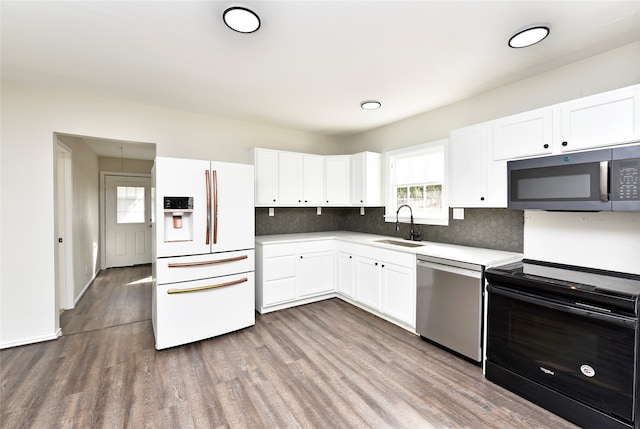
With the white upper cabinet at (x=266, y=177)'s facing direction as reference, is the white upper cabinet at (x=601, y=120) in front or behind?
in front

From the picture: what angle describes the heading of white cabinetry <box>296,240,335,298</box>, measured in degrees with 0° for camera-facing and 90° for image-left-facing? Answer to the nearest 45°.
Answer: approximately 315°

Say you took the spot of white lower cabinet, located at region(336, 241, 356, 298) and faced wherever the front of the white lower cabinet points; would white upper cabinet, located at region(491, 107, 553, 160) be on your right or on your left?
on your left

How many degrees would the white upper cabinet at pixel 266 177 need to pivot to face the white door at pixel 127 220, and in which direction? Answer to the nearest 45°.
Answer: approximately 180°

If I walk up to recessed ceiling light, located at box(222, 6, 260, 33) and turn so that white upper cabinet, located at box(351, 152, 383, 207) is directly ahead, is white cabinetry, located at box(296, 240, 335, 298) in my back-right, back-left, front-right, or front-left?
front-left

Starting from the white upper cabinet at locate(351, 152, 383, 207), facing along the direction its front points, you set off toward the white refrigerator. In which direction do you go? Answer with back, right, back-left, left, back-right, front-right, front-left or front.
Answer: front

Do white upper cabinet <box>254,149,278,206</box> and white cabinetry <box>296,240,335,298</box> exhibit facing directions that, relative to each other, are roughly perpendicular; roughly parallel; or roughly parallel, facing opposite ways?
roughly parallel

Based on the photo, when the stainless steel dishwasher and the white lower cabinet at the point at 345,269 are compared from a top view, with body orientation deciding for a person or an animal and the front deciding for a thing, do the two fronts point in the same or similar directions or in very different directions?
same or similar directions

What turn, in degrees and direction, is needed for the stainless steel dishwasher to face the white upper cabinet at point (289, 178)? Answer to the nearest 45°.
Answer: approximately 45° to its right

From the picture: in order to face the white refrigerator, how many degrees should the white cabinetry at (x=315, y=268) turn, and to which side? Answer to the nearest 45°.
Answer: approximately 90° to its right

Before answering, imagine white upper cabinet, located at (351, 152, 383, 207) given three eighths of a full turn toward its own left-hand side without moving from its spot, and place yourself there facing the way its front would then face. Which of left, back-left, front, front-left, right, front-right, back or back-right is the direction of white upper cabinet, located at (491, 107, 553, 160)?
front-right

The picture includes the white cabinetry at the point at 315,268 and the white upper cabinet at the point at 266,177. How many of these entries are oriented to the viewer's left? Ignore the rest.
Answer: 0
